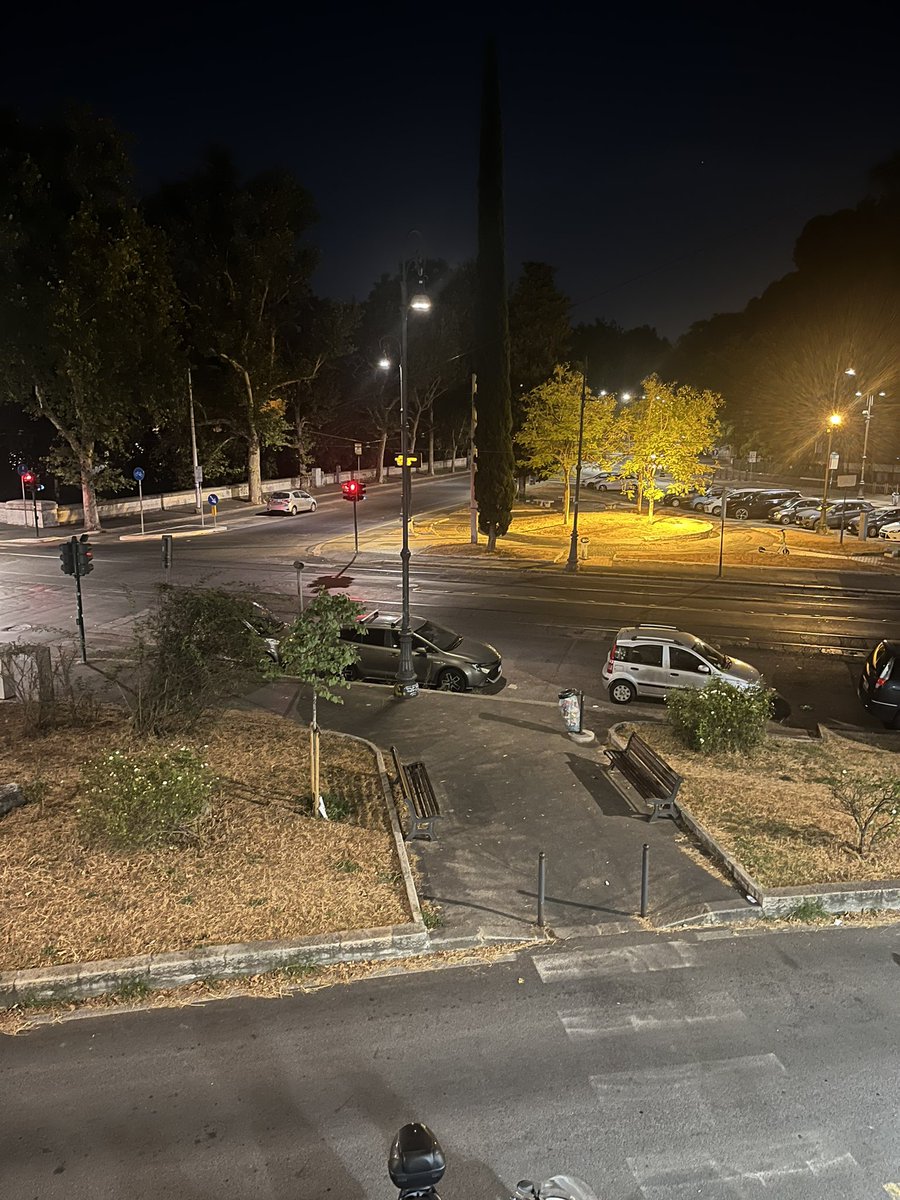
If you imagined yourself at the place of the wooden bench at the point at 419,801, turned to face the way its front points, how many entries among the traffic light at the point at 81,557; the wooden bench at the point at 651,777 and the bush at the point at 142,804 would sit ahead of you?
1

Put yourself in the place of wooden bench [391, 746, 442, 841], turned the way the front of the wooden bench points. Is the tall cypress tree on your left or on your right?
on your left

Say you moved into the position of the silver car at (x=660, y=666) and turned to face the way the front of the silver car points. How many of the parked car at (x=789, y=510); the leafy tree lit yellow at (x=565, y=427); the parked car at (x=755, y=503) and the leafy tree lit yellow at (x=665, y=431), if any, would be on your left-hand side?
4

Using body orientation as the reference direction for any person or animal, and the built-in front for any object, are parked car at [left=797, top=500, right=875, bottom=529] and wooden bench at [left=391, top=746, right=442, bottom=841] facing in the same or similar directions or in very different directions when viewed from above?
very different directions

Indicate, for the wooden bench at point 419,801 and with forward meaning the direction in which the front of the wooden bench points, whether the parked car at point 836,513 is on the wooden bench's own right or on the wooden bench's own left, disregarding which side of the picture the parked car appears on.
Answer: on the wooden bench's own left

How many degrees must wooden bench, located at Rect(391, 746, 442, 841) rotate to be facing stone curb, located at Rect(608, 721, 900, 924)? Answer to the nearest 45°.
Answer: approximately 45° to its right

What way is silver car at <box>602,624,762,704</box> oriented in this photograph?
to the viewer's right

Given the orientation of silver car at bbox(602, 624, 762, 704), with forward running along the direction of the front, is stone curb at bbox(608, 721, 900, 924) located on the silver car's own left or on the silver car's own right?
on the silver car's own right

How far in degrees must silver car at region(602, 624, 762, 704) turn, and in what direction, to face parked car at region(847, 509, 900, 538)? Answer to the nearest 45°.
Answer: approximately 90° to its left

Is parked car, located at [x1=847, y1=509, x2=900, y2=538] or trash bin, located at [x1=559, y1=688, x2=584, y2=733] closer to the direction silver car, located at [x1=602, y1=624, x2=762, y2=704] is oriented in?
the parked car

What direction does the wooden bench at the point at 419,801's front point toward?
to the viewer's right

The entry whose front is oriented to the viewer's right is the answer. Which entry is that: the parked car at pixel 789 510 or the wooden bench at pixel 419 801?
the wooden bench

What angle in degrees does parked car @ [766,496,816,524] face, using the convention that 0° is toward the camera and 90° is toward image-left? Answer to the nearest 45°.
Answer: approximately 45°
